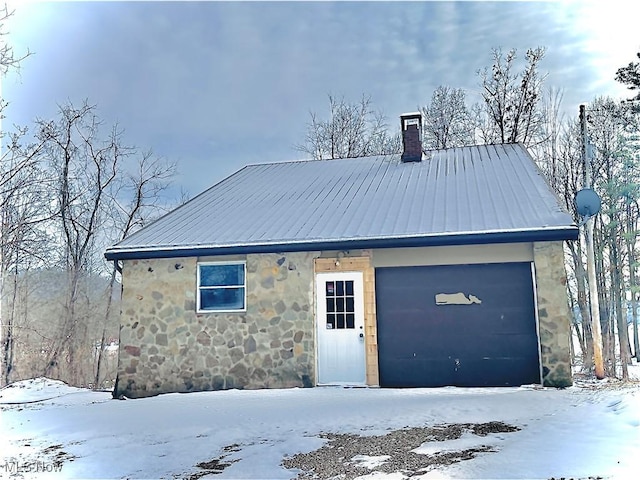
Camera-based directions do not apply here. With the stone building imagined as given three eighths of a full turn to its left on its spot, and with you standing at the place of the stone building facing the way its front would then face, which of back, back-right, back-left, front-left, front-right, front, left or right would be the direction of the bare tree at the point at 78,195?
left

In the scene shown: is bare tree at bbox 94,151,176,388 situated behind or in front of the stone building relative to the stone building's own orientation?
behind

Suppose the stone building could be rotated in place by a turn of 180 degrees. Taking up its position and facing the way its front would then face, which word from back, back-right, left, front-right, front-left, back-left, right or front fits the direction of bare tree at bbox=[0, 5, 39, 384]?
left

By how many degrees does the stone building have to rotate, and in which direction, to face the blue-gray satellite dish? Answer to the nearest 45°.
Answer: approximately 90° to its left

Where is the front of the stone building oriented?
toward the camera

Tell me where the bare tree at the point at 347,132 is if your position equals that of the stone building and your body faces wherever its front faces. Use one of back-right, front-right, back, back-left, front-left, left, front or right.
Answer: back

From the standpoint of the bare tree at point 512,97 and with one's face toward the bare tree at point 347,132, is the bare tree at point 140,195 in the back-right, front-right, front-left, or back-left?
front-left
